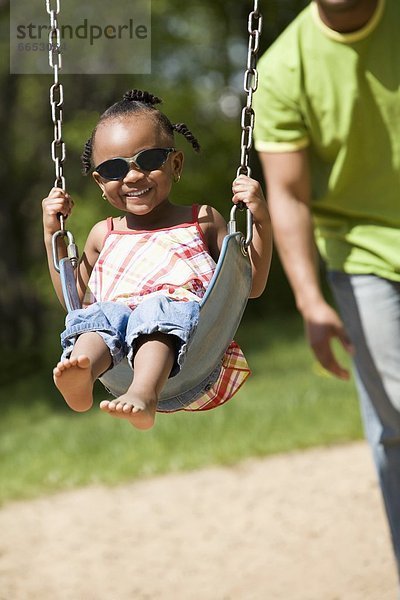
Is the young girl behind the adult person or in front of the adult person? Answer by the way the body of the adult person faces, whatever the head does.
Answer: in front

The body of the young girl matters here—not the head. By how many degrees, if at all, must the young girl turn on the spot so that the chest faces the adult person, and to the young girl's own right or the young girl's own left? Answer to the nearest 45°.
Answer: approximately 135° to the young girl's own left

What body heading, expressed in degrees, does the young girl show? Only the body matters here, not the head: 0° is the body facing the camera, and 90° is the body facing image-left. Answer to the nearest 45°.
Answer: approximately 0°

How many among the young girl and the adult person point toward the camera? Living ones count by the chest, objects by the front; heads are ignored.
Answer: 2
